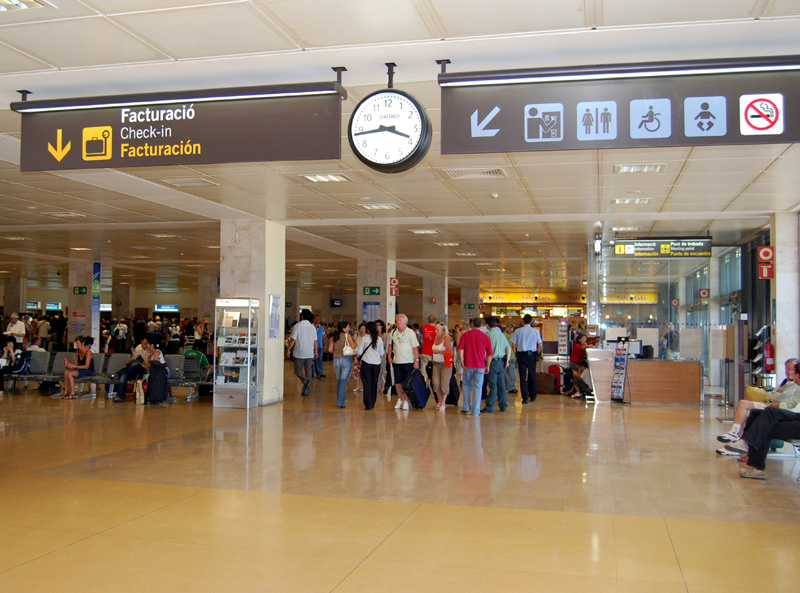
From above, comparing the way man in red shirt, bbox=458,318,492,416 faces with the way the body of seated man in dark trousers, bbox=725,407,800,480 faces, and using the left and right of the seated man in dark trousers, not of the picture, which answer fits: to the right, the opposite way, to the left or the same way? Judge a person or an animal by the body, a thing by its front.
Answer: to the right

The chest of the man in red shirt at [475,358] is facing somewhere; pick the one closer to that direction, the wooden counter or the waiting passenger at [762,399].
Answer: the wooden counter

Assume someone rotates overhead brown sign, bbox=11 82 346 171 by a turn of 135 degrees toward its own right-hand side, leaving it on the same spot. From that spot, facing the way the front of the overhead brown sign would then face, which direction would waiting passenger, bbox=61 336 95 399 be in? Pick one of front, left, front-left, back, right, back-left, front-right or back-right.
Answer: front-right

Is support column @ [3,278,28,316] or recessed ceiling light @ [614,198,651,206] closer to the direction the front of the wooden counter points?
the recessed ceiling light

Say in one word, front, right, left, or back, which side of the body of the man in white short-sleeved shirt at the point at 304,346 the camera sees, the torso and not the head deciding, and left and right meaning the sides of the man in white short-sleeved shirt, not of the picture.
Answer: back

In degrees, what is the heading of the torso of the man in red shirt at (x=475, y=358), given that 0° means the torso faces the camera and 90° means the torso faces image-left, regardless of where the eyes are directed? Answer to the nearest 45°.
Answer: approximately 180°

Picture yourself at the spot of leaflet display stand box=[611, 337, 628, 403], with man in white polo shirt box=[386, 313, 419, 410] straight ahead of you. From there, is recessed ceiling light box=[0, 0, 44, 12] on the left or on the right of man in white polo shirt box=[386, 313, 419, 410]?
left

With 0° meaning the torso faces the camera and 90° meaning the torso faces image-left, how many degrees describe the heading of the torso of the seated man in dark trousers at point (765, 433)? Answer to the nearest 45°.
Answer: approximately 90°

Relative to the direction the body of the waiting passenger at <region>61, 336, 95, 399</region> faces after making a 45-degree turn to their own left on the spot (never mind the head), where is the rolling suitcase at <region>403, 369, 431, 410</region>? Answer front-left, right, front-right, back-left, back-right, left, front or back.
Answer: left
